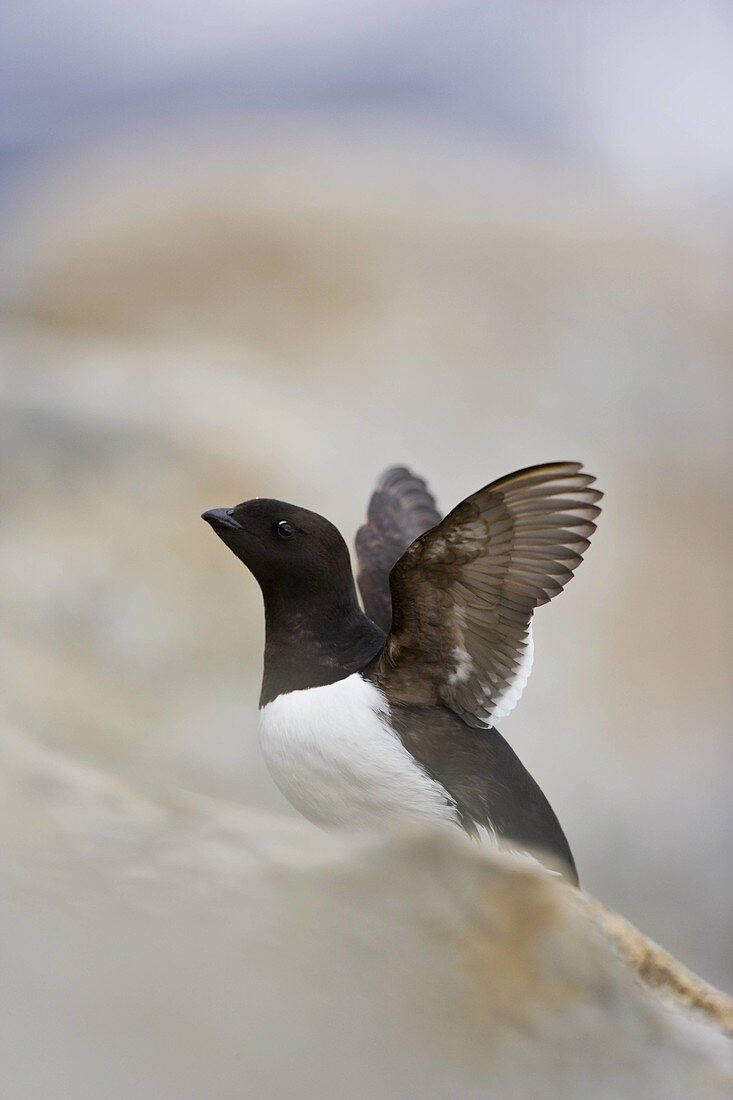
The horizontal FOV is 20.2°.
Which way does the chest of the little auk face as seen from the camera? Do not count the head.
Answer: to the viewer's left
